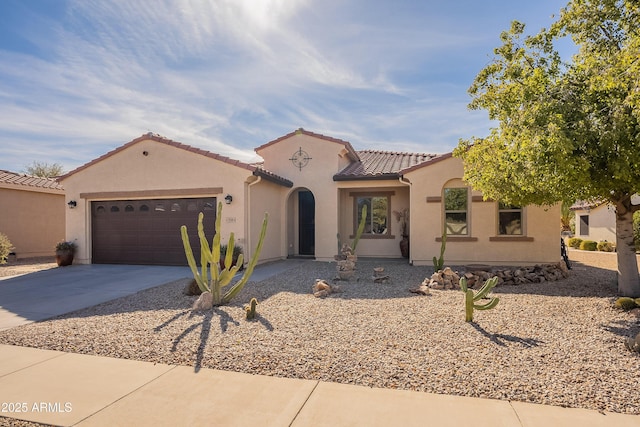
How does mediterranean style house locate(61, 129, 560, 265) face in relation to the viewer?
toward the camera

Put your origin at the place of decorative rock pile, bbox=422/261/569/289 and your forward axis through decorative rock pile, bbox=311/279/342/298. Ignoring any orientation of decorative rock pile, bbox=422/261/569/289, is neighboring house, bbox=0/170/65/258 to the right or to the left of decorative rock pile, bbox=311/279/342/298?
right

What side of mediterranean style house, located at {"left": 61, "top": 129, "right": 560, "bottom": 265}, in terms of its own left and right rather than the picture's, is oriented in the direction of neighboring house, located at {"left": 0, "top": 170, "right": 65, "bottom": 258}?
right

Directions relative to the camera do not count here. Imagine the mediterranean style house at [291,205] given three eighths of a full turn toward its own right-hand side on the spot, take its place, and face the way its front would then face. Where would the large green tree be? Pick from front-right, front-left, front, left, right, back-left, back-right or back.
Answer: back

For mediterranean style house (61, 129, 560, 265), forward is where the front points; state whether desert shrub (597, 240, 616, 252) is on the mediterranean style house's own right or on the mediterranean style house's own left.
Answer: on the mediterranean style house's own left

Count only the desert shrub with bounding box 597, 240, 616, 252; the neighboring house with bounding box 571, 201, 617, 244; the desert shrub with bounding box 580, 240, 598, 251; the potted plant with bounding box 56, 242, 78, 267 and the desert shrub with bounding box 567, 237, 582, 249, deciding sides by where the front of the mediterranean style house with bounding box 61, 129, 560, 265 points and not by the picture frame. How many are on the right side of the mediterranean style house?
1

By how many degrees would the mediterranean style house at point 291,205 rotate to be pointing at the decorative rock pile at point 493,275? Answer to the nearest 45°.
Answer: approximately 45° to its left

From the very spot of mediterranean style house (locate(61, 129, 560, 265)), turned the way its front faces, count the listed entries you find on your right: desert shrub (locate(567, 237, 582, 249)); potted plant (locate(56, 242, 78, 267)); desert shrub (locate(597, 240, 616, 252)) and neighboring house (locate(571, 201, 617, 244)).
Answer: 1

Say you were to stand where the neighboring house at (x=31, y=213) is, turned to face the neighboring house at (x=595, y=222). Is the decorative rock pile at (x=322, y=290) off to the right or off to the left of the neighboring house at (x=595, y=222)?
right

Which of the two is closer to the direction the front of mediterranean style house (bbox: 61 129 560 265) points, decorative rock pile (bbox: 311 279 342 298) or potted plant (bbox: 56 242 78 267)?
the decorative rock pile

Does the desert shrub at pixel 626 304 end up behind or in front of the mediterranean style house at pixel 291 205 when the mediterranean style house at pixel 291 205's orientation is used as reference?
in front

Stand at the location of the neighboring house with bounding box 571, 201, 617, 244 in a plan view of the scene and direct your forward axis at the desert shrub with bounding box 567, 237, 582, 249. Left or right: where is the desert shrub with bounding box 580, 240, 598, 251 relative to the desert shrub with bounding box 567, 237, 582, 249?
left

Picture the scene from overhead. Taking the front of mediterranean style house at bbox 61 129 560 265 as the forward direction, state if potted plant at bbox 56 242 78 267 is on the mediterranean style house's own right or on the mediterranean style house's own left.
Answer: on the mediterranean style house's own right

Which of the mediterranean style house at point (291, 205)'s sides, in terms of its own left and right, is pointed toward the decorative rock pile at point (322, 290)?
front

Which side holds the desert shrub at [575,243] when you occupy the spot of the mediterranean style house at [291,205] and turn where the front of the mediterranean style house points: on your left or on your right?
on your left
